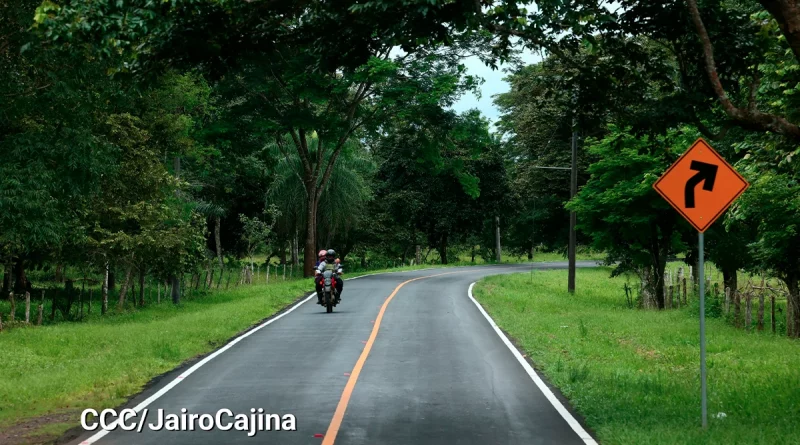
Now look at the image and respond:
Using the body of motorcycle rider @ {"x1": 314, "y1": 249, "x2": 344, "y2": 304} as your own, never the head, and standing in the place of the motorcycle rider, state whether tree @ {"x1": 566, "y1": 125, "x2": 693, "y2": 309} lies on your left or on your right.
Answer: on your left

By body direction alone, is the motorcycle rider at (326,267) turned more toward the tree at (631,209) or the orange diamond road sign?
the orange diamond road sign

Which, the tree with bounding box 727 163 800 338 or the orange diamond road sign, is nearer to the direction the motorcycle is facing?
the orange diamond road sign

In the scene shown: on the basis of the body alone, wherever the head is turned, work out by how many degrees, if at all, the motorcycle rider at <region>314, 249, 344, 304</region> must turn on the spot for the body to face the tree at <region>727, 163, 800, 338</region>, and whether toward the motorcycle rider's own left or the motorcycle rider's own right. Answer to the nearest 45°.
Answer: approximately 45° to the motorcycle rider's own left

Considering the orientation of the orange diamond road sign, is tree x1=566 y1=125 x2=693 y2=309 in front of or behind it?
behind

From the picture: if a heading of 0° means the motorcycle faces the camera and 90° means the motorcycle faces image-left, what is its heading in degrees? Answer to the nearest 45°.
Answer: approximately 0°

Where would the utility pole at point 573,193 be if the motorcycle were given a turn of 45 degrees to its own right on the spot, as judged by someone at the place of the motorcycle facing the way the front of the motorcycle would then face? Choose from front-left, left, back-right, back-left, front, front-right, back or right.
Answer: back

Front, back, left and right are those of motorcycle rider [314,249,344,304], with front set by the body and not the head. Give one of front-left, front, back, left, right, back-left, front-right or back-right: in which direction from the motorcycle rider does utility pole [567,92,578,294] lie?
back-left

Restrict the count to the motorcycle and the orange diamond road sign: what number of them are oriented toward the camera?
2

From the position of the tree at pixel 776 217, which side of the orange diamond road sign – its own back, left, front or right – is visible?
back
